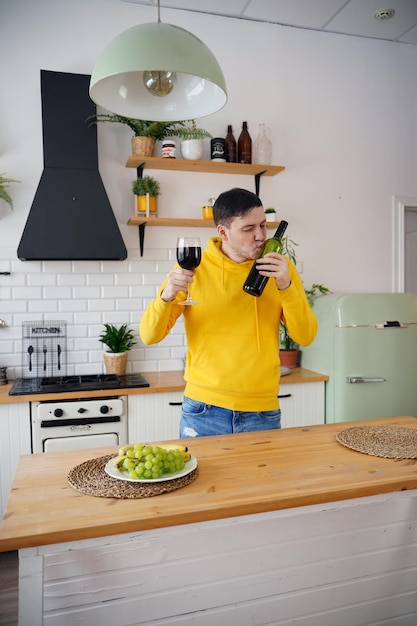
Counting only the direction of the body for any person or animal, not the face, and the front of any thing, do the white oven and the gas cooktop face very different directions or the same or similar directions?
same or similar directions

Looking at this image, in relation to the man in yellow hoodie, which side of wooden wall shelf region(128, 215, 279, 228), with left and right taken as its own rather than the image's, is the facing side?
front

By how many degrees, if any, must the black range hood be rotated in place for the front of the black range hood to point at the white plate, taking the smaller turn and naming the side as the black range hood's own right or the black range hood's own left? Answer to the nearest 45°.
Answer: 0° — it already faces it

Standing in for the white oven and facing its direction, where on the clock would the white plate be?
The white plate is roughly at 12 o'clock from the white oven.

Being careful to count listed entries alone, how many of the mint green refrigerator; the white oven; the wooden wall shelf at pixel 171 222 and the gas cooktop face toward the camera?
4

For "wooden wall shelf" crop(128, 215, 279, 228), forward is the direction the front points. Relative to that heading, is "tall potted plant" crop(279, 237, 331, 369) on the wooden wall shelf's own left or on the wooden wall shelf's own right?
on the wooden wall shelf's own left

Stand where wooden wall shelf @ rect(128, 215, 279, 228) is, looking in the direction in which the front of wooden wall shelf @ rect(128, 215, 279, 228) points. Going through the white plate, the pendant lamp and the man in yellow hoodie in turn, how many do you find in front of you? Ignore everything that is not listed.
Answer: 3

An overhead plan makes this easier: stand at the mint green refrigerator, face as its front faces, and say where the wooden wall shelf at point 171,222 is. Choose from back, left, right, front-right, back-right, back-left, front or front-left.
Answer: right

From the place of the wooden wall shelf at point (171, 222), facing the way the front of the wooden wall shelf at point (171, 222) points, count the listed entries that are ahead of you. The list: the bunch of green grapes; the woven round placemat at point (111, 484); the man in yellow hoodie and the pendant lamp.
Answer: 4

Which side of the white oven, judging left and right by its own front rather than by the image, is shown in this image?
front

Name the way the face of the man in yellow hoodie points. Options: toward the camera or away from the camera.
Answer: toward the camera

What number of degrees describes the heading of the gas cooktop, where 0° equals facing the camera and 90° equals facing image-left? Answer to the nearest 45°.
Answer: approximately 0°

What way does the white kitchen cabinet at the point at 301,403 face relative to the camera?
toward the camera

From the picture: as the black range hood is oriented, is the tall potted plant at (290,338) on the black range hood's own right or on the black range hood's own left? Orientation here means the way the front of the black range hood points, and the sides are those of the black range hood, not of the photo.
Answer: on the black range hood's own left

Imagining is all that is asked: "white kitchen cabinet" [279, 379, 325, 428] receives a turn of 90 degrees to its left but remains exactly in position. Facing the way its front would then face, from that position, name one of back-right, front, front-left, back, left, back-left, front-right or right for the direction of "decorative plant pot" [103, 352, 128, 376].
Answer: back
